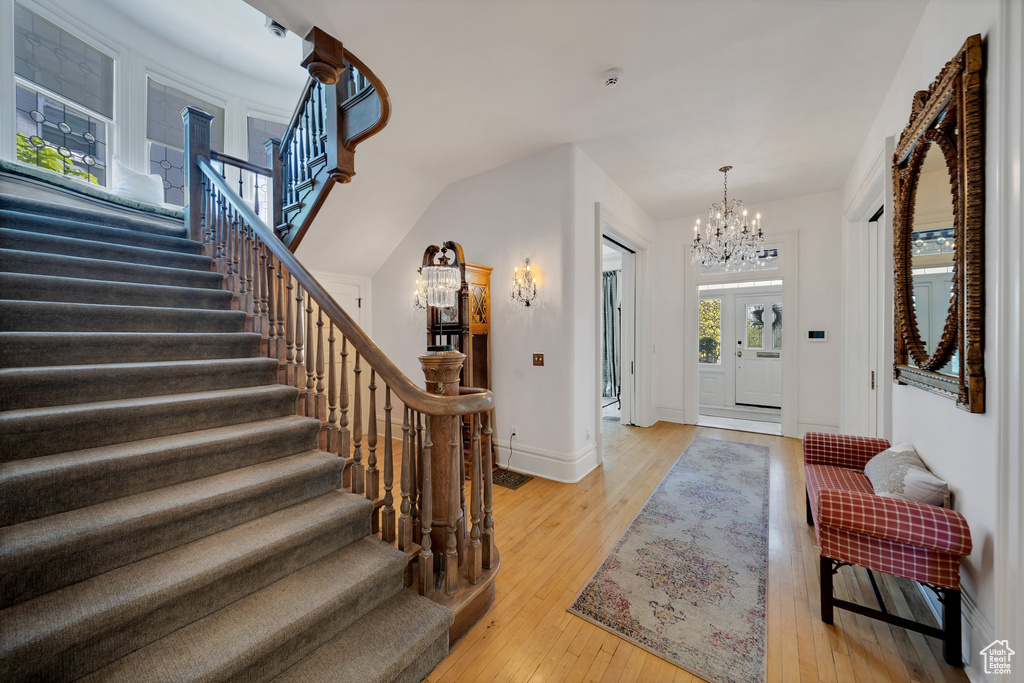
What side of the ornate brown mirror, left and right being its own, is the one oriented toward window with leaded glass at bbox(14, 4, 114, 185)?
front

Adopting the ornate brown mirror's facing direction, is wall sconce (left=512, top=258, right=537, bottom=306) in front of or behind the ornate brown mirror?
in front

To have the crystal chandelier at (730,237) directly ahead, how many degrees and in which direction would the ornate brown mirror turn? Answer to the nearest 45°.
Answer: approximately 90° to its right

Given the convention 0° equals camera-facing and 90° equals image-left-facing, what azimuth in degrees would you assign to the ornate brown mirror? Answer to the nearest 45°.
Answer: approximately 45°

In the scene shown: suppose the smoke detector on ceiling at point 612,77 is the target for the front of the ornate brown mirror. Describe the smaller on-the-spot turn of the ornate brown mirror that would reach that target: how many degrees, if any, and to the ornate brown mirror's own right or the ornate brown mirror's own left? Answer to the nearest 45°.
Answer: approximately 45° to the ornate brown mirror's own right

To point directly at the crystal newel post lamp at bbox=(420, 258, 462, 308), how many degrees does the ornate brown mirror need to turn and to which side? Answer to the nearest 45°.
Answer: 0° — it already faces it

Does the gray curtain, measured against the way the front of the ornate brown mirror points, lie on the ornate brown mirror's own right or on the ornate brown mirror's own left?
on the ornate brown mirror's own right

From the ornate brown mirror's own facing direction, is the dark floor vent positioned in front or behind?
in front

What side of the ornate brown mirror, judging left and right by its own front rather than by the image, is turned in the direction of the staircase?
front

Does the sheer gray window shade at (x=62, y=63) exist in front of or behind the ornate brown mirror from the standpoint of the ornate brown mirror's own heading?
in front
